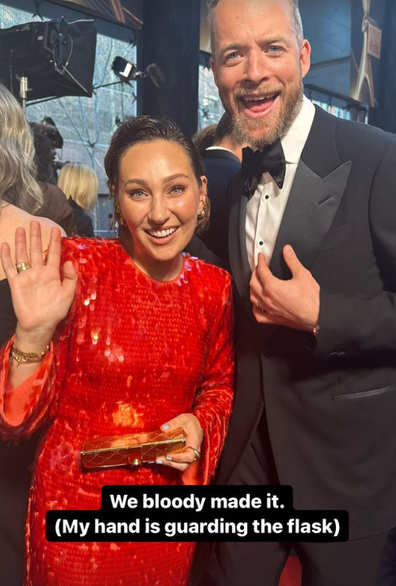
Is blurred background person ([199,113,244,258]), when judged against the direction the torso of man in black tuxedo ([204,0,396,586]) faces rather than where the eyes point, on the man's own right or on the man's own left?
on the man's own right

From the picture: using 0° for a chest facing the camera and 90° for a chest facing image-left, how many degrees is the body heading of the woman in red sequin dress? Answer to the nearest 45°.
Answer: approximately 0°

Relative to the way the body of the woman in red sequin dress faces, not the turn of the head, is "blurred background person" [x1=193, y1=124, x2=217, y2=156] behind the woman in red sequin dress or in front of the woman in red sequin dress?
behind

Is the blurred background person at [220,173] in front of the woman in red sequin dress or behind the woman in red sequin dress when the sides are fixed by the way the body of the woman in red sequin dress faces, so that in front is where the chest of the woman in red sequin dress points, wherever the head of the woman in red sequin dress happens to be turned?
behind

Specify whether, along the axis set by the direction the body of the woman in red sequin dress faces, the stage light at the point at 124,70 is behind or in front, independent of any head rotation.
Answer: behind

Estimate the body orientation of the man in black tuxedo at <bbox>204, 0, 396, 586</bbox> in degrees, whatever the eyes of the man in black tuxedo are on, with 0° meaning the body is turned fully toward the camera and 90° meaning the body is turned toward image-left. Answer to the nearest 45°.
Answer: approximately 45°
